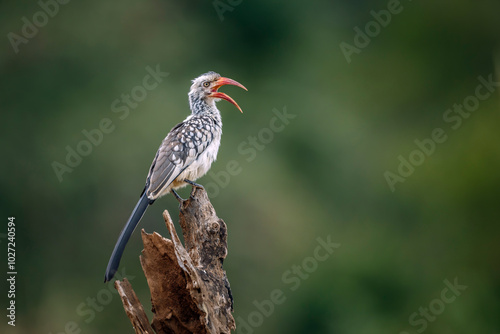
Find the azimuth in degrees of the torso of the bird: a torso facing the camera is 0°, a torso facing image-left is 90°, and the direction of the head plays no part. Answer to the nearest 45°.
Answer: approximately 270°
